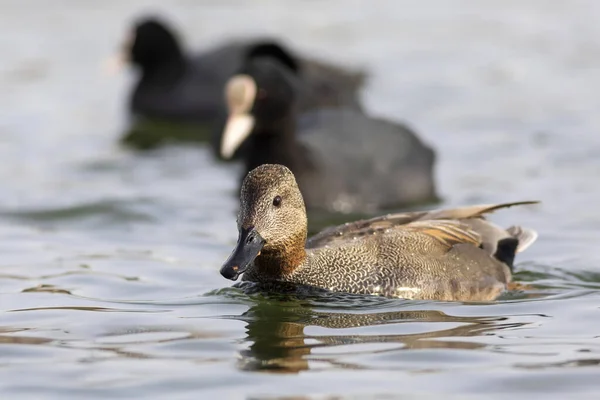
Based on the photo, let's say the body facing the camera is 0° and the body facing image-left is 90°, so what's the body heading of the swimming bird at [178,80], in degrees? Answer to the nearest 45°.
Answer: approximately 90°

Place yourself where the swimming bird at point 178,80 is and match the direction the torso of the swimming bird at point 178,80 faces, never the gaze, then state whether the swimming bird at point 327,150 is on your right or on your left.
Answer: on your left

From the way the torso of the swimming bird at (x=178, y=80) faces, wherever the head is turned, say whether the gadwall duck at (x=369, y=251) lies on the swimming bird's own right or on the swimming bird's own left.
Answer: on the swimming bird's own left

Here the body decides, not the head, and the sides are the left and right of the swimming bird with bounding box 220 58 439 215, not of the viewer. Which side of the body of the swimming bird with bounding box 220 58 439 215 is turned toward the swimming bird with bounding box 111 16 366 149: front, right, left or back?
right

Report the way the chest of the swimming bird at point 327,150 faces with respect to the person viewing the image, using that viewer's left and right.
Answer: facing the viewer and to the left of the viewer

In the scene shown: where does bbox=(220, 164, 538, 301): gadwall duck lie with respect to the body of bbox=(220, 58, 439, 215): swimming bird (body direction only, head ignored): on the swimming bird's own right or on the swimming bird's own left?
on the swimming bird's own left

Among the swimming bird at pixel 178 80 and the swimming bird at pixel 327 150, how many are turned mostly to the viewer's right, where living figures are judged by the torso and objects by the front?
0

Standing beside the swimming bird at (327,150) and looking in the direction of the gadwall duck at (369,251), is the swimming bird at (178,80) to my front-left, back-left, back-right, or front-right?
back-right

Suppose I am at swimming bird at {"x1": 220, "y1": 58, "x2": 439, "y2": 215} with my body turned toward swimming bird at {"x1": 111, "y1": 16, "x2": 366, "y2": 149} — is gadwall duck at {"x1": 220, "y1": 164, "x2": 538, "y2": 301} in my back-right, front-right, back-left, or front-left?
back-left
